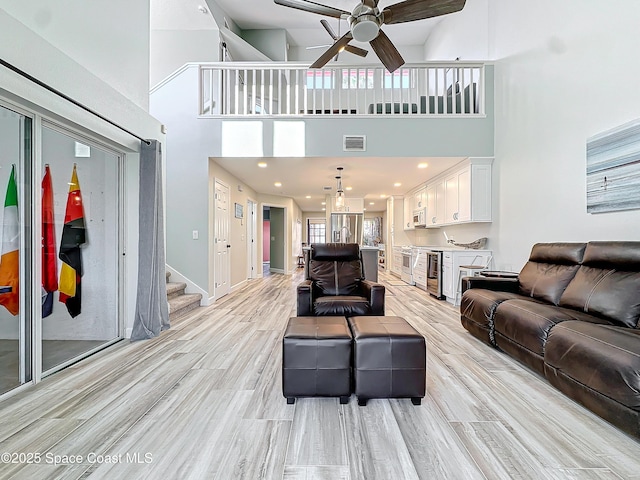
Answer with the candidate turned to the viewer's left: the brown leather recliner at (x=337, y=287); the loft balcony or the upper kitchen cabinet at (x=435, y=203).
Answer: the upper kitchen cabinet

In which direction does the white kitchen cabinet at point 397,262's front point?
to the viewer's left

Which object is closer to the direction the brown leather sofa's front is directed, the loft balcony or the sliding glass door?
the sliding glass door

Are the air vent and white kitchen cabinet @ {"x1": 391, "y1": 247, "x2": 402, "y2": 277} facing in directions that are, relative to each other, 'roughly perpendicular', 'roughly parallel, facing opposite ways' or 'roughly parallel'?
roughly perpendicular

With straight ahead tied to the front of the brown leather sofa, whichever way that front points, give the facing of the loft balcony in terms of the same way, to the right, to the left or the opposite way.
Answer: to the left

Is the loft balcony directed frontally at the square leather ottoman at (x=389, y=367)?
yes

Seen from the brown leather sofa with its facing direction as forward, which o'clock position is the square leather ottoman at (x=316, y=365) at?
The square leather ottoman is roughly at 12 o'clock from the brown leather sofa.

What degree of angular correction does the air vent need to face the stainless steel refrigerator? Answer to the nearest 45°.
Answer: approximately 180°
